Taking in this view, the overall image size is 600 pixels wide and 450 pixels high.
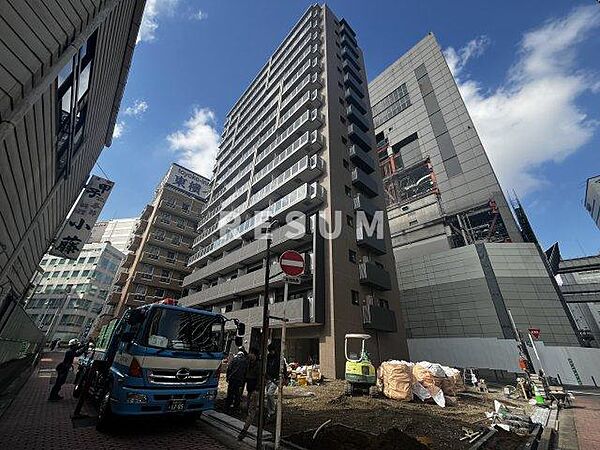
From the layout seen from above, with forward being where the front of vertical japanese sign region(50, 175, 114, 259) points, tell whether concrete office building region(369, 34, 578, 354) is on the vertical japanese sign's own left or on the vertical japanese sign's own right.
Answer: on the vertical japanese sign's own left

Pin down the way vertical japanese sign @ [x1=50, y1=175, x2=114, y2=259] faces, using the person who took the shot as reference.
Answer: facing the viewer

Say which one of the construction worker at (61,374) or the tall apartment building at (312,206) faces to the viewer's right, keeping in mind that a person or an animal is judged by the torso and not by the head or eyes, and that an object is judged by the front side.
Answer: the construction worker

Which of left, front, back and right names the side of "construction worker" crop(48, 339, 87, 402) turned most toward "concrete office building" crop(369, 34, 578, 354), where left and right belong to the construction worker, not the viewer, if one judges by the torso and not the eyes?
front

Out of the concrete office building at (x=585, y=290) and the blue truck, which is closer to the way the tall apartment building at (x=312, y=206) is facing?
the blue truck

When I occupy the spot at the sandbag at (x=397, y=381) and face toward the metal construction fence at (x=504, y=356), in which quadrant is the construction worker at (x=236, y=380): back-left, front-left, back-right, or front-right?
back-left

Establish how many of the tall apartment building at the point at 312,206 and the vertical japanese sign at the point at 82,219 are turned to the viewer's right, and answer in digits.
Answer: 0

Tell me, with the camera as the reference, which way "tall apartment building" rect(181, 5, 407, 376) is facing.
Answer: facing the viewer and to the left of the viewer

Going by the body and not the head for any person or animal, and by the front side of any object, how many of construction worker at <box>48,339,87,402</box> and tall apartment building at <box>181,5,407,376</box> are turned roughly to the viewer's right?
1

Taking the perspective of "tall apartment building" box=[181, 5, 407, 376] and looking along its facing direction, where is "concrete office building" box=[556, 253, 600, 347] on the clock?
The concrete office building is roughly at 7 o'clock from the tall apartment building.

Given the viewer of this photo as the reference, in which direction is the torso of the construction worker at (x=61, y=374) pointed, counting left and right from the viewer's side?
facing to the right of the viewer

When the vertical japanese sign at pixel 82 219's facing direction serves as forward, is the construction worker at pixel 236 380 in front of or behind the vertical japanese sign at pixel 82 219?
in front
